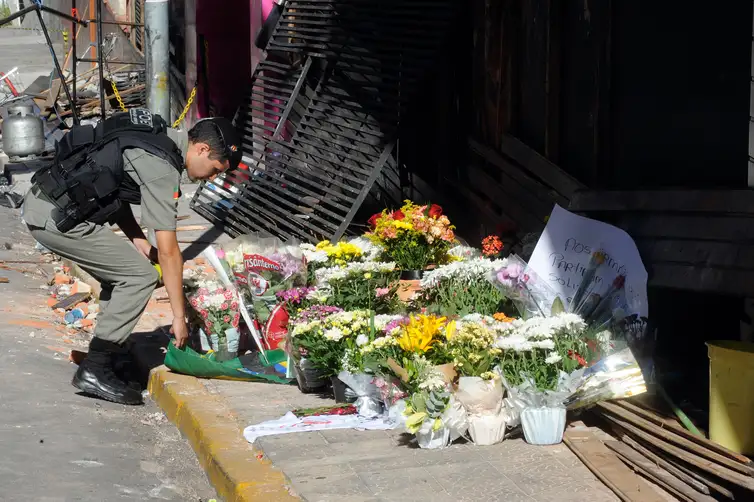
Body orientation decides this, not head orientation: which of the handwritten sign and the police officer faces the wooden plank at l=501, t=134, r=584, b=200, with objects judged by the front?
the police officer

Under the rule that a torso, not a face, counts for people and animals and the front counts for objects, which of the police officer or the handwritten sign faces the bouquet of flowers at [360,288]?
the police officer

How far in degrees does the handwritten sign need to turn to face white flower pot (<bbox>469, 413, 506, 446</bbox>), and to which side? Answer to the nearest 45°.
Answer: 0° — it already faces it

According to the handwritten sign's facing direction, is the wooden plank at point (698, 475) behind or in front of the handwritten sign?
in front

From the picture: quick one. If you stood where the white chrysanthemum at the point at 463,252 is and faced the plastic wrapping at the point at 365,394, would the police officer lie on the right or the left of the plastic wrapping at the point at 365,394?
right

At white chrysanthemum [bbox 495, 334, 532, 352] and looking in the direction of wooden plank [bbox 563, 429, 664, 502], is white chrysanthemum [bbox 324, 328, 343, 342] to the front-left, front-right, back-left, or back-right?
back-right

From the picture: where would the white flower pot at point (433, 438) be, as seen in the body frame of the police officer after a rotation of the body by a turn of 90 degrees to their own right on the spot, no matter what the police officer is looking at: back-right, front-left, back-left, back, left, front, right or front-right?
front-left

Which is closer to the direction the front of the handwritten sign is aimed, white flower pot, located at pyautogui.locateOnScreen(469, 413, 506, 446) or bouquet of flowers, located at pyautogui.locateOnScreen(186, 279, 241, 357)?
the white flower pot

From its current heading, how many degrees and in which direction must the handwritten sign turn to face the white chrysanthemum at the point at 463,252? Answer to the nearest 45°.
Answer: approximately 135° to its right

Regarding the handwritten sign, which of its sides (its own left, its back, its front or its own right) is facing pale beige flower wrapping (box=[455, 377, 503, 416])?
front

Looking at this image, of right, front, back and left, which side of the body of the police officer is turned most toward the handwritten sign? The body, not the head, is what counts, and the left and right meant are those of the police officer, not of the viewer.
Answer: front

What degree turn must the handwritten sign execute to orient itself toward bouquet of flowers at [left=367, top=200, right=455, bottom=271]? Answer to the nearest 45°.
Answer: approximately 135° to its right

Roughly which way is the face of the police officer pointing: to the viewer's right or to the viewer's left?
to the viewer's right

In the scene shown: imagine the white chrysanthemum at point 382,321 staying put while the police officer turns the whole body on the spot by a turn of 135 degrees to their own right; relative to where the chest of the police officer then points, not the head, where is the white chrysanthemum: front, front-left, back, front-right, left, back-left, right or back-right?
left

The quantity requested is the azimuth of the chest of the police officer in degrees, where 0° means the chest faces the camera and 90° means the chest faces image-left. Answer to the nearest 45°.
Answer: approximately 270°

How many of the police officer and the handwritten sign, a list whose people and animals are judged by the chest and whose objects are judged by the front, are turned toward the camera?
1

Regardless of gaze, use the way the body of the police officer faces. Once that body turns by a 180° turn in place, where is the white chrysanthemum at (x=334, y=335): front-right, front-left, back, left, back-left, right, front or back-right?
back-left
